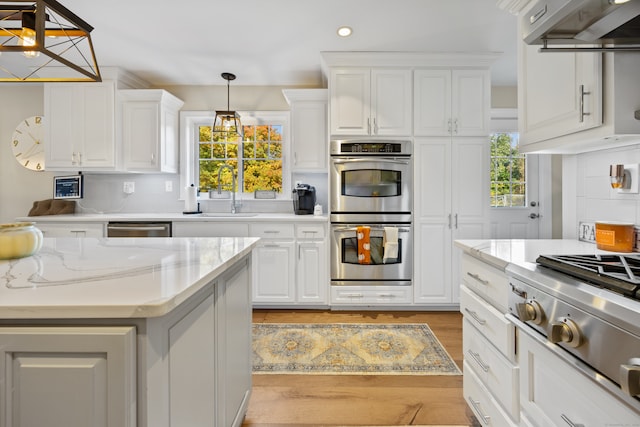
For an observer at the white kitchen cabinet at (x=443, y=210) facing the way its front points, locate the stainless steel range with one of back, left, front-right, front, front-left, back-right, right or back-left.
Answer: front

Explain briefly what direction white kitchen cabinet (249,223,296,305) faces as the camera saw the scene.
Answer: facing the viewer

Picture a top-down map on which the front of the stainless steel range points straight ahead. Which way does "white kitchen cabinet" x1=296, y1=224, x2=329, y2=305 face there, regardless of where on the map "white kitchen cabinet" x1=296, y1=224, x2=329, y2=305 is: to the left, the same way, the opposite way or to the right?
to the left

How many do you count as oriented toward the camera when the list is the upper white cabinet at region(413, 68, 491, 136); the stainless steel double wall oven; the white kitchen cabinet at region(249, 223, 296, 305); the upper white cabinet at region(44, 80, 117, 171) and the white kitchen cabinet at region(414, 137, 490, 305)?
5

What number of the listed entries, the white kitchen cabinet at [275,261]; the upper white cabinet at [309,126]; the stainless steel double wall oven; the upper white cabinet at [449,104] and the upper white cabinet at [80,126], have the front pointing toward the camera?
5

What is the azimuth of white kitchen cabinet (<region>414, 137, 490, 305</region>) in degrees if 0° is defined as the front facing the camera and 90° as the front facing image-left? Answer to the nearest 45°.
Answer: approximately 0°

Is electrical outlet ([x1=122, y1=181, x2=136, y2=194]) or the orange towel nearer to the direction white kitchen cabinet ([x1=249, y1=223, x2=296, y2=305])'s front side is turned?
the orange towel

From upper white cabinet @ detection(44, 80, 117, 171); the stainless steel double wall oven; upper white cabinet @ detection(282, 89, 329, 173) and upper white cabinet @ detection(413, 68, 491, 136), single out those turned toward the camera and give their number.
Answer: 4

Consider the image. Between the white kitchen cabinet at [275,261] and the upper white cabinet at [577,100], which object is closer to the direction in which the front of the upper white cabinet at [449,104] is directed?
the upper white cabinet

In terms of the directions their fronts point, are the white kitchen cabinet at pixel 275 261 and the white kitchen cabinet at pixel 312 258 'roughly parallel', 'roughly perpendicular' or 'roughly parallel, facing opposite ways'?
roughly parallel

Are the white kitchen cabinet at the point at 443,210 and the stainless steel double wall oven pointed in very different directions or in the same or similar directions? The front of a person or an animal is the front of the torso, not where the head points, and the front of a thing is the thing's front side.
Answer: same or similar directions

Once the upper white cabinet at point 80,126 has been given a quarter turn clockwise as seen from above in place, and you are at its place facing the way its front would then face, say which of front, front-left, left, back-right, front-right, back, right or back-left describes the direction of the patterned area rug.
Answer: back-left

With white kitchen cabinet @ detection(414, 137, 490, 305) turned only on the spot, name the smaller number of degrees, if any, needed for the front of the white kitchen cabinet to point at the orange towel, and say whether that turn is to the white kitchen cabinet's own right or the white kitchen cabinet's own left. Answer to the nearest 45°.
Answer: approximately 45° to the white kitchen cabinet's own right

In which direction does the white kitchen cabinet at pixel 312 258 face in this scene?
toward the camera

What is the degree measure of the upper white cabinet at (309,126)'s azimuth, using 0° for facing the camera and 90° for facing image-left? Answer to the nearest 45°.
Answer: approximately 0°

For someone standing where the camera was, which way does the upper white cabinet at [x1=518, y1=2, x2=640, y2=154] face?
facing the viewer and to the left of the viewer

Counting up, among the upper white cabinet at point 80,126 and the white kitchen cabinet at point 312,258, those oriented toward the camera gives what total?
2

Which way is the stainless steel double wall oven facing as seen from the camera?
toward the camera
